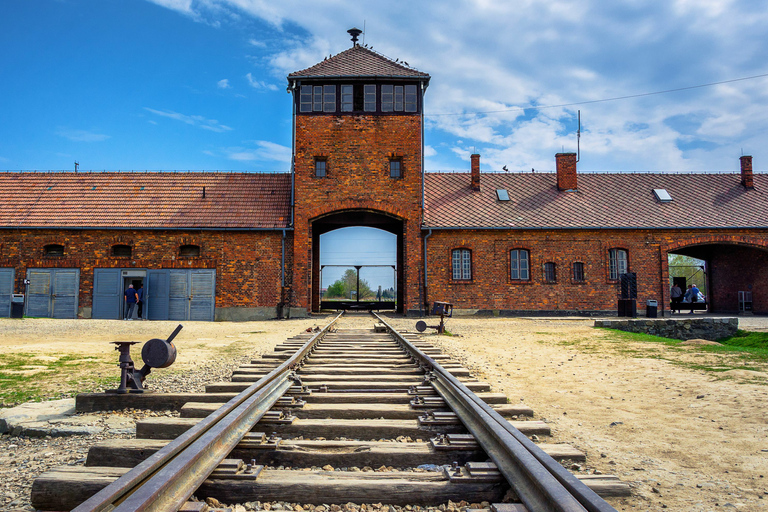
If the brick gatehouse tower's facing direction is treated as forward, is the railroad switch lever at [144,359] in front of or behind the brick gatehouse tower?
in front

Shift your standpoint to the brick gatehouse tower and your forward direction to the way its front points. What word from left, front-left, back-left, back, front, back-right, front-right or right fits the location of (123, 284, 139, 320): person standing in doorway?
right

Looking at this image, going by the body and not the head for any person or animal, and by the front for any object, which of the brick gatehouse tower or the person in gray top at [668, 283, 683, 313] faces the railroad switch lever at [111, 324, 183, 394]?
the brick gatehouse tower

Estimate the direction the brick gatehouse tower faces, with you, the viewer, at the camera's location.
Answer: facing the viewer

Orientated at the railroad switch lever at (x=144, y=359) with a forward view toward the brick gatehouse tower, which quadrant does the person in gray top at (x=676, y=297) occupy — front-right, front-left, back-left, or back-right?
front-right

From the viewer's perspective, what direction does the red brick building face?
toward the camera

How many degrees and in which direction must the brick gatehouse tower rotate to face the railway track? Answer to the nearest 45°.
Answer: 0° — it already faces it

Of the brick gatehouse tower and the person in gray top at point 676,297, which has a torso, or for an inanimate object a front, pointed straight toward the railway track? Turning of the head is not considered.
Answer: the brick gatehouse tower

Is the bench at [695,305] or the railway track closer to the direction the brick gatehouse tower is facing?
the railway track
